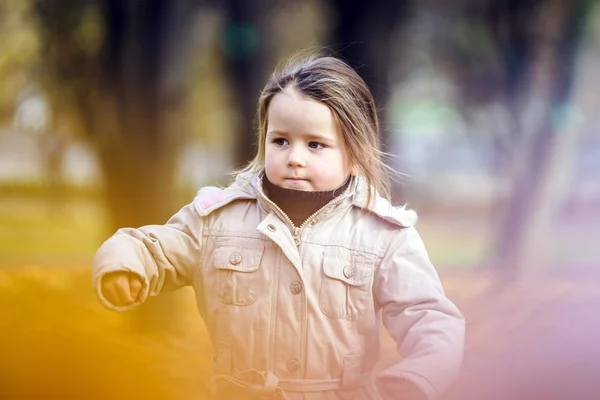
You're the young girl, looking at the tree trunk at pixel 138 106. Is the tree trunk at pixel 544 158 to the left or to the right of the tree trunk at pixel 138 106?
right

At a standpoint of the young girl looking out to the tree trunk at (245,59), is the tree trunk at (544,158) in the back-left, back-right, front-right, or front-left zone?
front-right

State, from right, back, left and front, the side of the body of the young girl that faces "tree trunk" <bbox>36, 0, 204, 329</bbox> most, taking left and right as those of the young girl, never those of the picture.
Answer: back

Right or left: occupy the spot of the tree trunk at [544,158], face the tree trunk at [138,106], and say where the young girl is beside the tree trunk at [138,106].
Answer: left

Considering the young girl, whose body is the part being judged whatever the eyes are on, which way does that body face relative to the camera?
toward the camera

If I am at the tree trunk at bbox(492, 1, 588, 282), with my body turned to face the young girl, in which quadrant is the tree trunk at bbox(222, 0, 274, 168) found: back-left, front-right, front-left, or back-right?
front-right

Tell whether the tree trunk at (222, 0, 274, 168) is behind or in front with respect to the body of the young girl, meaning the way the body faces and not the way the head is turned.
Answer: behind

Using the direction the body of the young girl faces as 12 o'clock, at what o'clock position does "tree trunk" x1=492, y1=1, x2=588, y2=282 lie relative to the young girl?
The tree trunk is roughly at 7 o'clock from the young girl.
